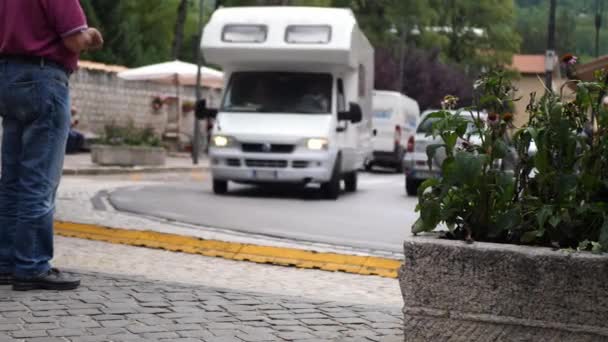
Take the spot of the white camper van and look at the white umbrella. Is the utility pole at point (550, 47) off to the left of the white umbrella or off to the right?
right

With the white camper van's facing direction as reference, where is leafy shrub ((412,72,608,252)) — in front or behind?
in front

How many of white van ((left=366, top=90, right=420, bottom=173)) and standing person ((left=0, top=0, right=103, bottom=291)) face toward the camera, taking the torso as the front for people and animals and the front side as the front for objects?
0

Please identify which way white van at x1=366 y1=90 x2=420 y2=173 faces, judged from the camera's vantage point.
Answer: facing away from the viewer and to the right of the viewer

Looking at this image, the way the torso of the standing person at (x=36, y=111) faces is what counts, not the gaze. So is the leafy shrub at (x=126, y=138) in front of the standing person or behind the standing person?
in front

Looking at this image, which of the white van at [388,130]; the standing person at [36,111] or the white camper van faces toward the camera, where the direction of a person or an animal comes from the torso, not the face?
the white camper van

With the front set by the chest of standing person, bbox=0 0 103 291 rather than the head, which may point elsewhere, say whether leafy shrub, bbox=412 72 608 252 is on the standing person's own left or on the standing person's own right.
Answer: on the standing person's own right

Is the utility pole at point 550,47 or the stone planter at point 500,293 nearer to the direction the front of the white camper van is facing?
the stone planter

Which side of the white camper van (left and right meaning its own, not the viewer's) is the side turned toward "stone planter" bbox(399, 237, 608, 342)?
front
